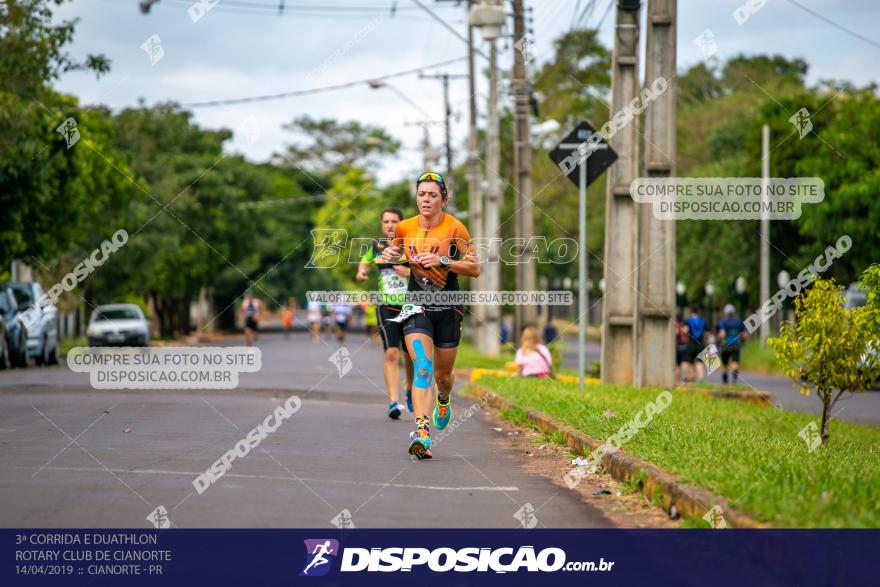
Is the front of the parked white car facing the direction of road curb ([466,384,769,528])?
yes

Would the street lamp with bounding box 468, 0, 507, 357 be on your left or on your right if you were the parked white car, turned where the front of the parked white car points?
on your left

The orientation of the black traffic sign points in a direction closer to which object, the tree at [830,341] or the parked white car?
the parked white car

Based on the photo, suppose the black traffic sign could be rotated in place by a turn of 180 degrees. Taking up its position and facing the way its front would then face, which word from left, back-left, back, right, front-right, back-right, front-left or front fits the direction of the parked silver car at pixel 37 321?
back-right

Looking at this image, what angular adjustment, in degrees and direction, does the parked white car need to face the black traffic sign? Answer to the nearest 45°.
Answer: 0° — it already faces it

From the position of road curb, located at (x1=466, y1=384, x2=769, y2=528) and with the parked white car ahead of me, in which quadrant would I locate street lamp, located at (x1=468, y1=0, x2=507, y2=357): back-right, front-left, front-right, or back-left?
front-right

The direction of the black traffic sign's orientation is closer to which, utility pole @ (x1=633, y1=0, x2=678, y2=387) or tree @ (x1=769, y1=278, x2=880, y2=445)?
the utility pole

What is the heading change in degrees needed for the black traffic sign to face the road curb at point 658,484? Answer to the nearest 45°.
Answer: approximately 180°

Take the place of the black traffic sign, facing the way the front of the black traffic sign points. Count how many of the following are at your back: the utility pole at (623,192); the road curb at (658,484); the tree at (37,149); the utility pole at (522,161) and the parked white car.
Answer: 1

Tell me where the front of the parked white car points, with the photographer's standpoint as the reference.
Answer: facing the viewer

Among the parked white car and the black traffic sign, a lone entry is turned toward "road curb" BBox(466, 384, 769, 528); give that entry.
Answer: the parked white car

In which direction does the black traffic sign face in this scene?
away from the camera

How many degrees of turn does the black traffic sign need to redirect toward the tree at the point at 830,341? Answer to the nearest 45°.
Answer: approximately 135° to its right

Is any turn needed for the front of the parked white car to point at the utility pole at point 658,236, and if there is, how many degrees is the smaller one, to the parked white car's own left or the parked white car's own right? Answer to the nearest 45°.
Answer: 0° — it already faces it

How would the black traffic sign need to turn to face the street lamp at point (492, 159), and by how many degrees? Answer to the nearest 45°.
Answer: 0° — it already faces it

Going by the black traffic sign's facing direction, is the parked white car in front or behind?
in front

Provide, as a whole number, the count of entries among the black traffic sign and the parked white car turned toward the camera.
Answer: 1

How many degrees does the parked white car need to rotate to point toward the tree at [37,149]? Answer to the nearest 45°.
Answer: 0° — it already faces it

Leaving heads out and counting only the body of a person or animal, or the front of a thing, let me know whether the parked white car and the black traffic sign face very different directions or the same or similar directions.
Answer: very different directions
